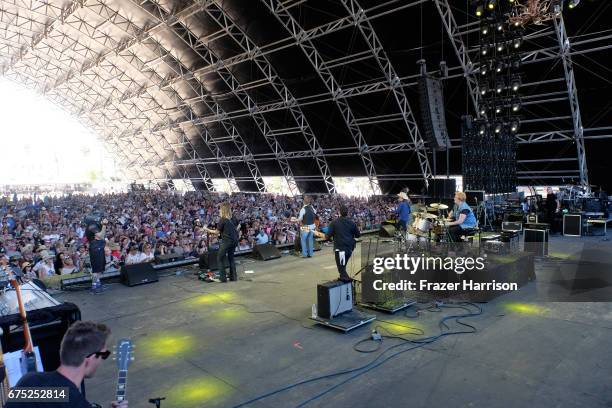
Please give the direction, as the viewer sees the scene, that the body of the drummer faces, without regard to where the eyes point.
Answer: to the viewer's left

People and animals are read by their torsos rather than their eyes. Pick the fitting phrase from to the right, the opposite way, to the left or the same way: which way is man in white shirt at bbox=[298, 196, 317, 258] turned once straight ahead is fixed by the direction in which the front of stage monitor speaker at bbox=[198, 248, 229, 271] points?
the opposite way

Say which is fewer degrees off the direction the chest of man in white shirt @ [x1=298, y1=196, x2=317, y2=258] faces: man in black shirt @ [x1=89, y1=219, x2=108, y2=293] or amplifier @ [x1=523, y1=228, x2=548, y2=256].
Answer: the man in black shirt

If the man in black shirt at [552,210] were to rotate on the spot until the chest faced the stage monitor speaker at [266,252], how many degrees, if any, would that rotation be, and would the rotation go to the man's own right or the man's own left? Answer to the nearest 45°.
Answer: approximately 45° to the man's own right

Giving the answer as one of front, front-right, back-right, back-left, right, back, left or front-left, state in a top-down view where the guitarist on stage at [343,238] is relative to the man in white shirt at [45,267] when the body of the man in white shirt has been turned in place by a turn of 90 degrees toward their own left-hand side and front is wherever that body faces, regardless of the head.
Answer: right

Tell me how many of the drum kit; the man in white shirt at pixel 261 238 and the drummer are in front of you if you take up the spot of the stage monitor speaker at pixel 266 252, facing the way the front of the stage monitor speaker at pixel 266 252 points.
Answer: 2

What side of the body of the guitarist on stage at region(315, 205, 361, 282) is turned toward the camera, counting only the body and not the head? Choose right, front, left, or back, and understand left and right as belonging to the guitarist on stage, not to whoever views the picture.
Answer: back

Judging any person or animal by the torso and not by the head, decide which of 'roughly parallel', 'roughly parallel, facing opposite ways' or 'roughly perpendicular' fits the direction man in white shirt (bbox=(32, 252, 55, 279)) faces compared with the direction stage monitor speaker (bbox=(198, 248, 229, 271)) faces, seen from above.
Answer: roughly parallel

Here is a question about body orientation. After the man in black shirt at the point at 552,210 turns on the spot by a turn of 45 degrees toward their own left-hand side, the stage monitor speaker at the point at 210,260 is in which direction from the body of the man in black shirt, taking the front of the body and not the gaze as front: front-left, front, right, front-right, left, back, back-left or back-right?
front

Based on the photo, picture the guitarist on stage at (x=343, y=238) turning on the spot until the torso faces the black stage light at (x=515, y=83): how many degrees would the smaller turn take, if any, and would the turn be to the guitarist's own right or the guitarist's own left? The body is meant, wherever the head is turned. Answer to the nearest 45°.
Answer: approximately 45° to the guitarist's own right

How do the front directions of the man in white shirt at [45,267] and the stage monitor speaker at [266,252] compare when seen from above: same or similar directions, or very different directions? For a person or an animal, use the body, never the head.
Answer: same or similar directions

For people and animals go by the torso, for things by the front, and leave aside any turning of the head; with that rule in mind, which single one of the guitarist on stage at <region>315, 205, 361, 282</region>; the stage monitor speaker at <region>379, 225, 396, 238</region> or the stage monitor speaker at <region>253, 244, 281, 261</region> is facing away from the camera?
the guitarist on stage

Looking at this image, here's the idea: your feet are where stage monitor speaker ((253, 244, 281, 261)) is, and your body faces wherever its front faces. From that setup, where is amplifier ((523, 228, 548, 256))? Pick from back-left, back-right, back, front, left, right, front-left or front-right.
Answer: front-left

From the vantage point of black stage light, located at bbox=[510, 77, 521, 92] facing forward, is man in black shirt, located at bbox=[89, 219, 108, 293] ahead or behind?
ahead

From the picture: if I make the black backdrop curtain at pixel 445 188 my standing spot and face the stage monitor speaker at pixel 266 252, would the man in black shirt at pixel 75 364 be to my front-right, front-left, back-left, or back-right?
front-left

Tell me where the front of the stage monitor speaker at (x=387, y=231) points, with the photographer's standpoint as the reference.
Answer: facing the viewer and to the right of the viewer

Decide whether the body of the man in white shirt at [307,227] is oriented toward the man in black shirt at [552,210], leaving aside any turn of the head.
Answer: no

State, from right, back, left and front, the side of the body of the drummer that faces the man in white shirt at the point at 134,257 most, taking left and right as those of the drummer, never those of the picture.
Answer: front
